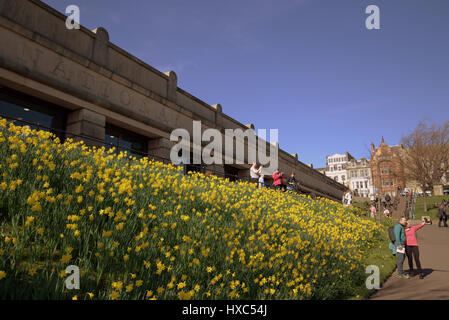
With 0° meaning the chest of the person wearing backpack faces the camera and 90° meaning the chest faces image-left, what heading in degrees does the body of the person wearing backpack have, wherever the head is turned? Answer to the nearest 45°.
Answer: approximately 270°

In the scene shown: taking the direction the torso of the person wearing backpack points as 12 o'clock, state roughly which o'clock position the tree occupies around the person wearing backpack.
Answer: The tree is roughly at 9 o'clock from the person wearing backpack.
